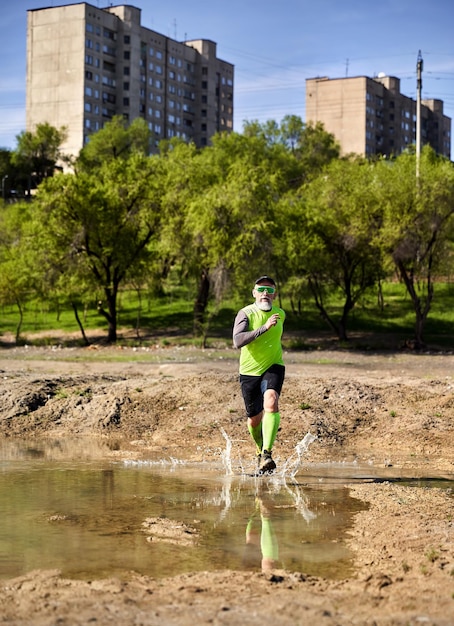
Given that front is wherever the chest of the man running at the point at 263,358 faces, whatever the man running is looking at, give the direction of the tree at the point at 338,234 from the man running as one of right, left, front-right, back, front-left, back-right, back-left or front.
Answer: back

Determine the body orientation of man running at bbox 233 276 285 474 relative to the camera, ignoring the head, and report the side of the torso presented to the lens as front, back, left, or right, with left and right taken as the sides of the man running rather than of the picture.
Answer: front

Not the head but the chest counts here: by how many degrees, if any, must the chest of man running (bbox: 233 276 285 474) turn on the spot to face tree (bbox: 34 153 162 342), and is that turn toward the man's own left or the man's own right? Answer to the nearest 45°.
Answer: approximately 180°

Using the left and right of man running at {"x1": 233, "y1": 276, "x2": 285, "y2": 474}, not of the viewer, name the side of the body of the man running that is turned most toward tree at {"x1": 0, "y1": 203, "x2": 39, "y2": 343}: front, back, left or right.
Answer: back

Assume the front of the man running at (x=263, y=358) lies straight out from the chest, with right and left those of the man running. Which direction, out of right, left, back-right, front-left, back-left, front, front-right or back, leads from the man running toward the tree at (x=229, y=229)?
back

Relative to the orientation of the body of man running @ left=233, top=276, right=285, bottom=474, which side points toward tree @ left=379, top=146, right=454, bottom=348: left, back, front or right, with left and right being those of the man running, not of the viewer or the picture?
back
